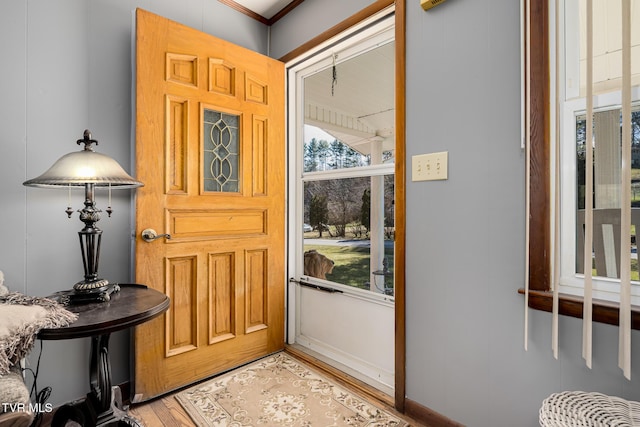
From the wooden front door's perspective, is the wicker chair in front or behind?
in front

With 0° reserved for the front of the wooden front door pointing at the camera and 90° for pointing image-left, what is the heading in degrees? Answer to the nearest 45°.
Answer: approximately 315°

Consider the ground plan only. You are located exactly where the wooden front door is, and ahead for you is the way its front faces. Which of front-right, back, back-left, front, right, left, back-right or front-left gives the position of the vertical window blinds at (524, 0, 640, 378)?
front

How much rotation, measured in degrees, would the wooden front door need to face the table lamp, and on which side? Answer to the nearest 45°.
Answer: approximately 90° to its right

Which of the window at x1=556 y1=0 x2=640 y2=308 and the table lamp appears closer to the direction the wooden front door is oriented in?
the window

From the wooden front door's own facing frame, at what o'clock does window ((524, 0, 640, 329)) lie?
The window is roughly at 12 o'clock from the wooden front door.
